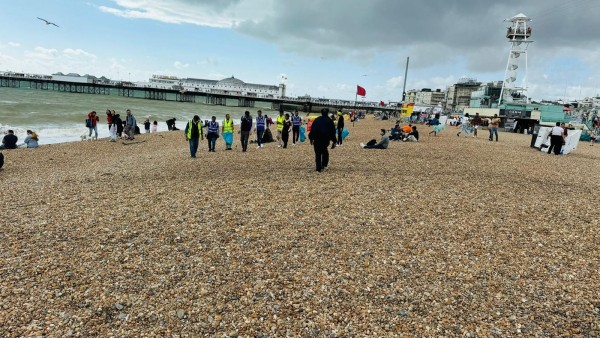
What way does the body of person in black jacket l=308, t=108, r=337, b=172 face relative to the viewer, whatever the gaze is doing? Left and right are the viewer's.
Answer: facing away from the viewer

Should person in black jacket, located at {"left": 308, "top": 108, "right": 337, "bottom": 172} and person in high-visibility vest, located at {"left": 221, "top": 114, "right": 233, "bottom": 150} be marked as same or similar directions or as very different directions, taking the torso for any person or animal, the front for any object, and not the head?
very different directions

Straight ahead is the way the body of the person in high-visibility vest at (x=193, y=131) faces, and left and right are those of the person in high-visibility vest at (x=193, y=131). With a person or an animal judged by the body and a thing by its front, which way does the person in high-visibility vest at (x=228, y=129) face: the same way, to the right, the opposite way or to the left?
the same way

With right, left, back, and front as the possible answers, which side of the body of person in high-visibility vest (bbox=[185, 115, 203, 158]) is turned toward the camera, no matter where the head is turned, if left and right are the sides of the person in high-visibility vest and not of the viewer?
front

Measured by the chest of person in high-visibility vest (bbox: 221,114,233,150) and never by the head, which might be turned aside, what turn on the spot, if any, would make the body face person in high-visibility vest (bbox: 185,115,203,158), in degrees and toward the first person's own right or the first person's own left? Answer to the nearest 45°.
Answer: approximately 45° to the first person's own right

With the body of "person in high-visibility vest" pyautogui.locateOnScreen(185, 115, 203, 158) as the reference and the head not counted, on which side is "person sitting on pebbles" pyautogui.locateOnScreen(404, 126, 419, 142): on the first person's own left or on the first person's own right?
on the first person's own left

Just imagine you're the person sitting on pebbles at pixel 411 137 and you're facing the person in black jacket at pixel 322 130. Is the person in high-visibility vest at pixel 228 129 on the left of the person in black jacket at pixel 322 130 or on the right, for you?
right

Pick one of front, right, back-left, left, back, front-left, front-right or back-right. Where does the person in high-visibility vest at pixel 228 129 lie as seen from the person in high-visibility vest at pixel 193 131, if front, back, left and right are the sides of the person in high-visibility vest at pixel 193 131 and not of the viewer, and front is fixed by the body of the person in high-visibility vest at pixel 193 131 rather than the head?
back-left

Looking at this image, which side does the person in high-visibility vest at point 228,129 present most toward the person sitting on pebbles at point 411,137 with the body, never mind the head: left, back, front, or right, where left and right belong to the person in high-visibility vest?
left

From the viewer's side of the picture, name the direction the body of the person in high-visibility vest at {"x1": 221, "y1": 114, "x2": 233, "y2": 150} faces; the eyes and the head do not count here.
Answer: toward the camera

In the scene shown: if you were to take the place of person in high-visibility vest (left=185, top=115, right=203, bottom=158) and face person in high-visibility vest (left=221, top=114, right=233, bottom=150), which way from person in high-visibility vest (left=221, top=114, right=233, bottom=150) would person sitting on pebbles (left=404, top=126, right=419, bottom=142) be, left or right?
right

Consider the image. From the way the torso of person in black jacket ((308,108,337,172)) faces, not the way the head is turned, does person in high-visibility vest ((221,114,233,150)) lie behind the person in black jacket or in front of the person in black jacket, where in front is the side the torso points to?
in front

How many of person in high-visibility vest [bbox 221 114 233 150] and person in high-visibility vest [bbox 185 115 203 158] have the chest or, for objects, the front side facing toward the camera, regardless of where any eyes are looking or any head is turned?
2
